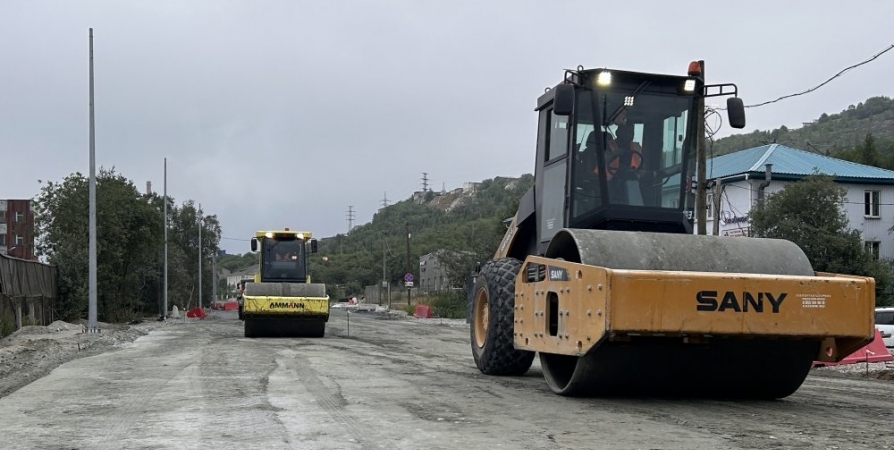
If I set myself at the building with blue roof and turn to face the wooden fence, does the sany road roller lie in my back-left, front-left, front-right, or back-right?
front-left

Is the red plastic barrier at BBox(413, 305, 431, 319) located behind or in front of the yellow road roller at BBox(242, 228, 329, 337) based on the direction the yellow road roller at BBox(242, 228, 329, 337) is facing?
behind

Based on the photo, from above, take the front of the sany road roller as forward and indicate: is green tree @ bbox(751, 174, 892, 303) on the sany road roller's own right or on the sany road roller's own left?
on the sany road roller's own left

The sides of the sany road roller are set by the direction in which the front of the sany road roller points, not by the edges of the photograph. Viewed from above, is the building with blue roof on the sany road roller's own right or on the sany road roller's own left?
on the sany road roller's own left

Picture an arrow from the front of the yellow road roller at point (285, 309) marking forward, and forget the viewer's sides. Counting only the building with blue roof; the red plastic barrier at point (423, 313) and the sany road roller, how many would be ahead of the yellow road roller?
1

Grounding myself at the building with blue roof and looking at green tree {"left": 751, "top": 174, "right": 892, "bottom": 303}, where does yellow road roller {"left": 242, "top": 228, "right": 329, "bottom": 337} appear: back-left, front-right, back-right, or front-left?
front-right

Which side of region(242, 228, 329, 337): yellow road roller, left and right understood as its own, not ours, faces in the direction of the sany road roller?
front

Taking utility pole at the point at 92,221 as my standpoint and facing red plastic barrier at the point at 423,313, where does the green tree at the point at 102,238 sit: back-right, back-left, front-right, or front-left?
front-left

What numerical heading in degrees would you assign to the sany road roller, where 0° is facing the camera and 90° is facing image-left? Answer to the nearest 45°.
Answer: approximately 315°

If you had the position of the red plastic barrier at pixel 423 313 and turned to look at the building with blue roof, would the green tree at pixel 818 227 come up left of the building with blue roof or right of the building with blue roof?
right

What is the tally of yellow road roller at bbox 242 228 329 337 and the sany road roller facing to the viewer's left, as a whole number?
0

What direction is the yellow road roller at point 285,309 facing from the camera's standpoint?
toward the camera

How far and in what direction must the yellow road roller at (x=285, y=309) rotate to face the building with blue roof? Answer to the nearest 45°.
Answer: approximately 135° to its left
